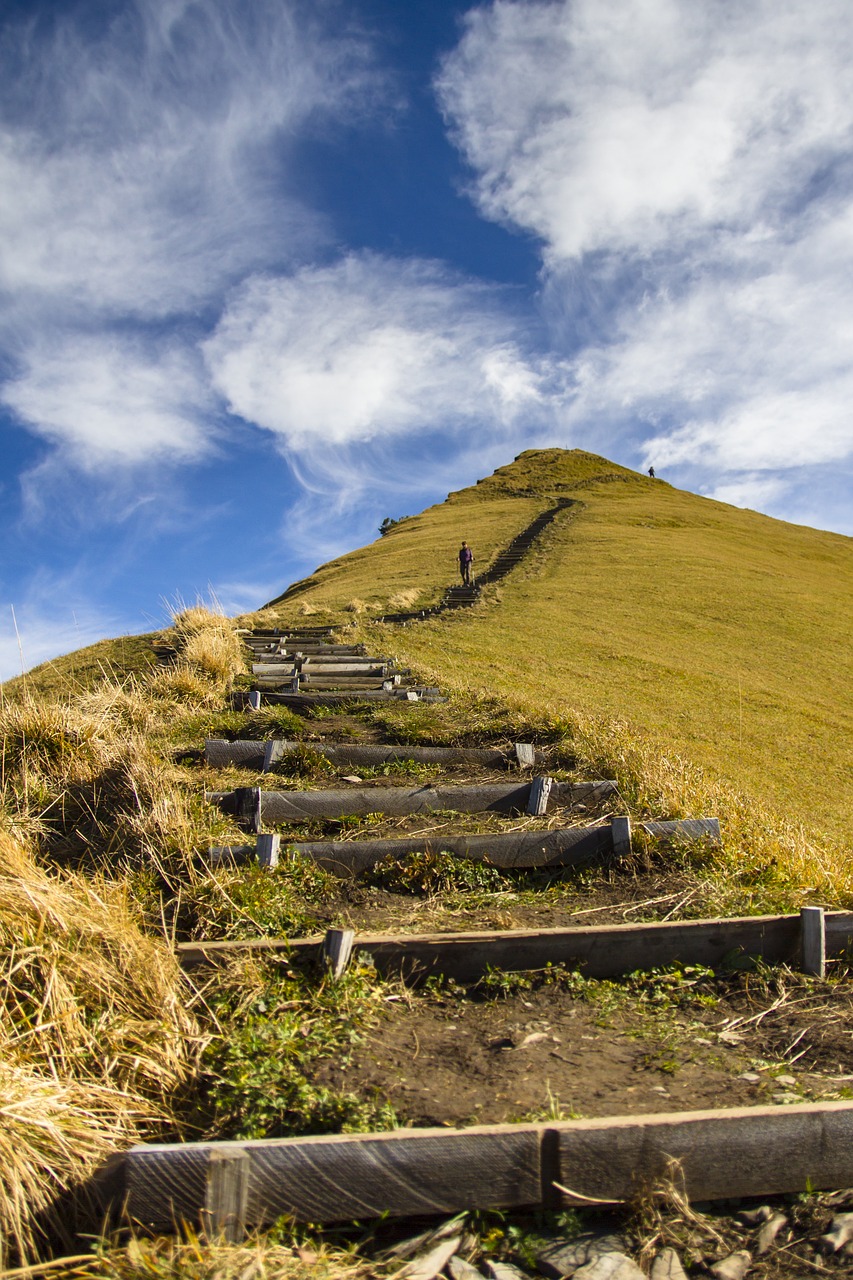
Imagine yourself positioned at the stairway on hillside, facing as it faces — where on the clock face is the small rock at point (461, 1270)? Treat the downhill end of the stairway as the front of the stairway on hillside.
The small rock is roughly at 12 o'clock from the stairway on hillside.

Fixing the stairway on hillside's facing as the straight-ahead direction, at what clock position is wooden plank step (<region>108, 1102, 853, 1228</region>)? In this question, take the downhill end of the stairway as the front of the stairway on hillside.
The wooden plank step is roughly at 12 o'clock from the stairway on hillside.
